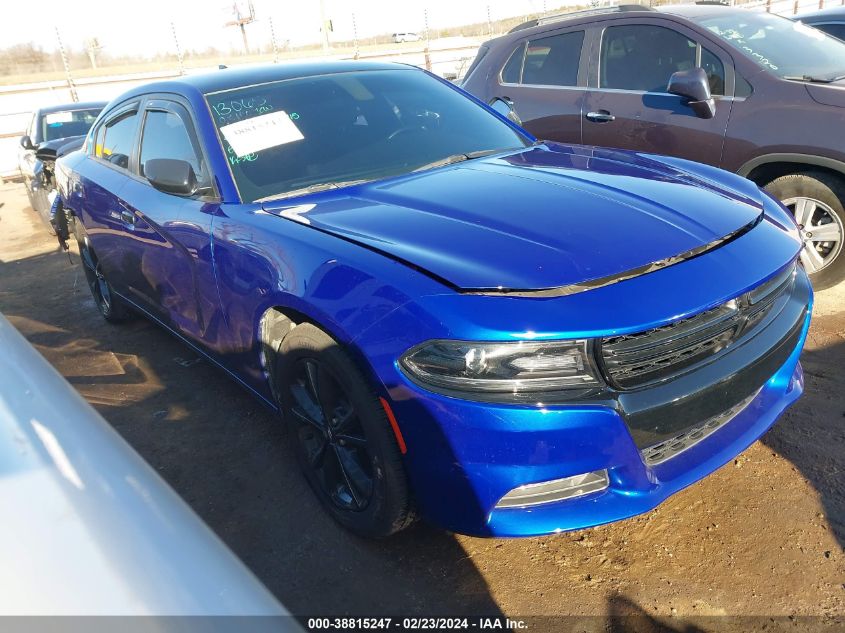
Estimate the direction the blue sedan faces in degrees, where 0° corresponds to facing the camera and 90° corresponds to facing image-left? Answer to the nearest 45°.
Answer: approximately 315°

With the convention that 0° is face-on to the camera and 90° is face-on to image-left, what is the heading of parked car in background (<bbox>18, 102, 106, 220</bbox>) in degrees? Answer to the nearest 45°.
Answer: approximately 315°

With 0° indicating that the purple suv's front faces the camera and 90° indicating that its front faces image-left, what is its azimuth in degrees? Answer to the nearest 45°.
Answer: approximately 315°

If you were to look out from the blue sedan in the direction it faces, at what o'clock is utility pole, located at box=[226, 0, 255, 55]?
The utility pole is roughly at 7 o'clock from the blue sedan.

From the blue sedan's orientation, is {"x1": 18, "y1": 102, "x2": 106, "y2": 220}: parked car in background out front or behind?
behind

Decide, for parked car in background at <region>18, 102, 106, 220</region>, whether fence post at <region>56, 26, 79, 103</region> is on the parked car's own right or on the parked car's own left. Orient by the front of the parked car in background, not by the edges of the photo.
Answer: on the parked car's own left
